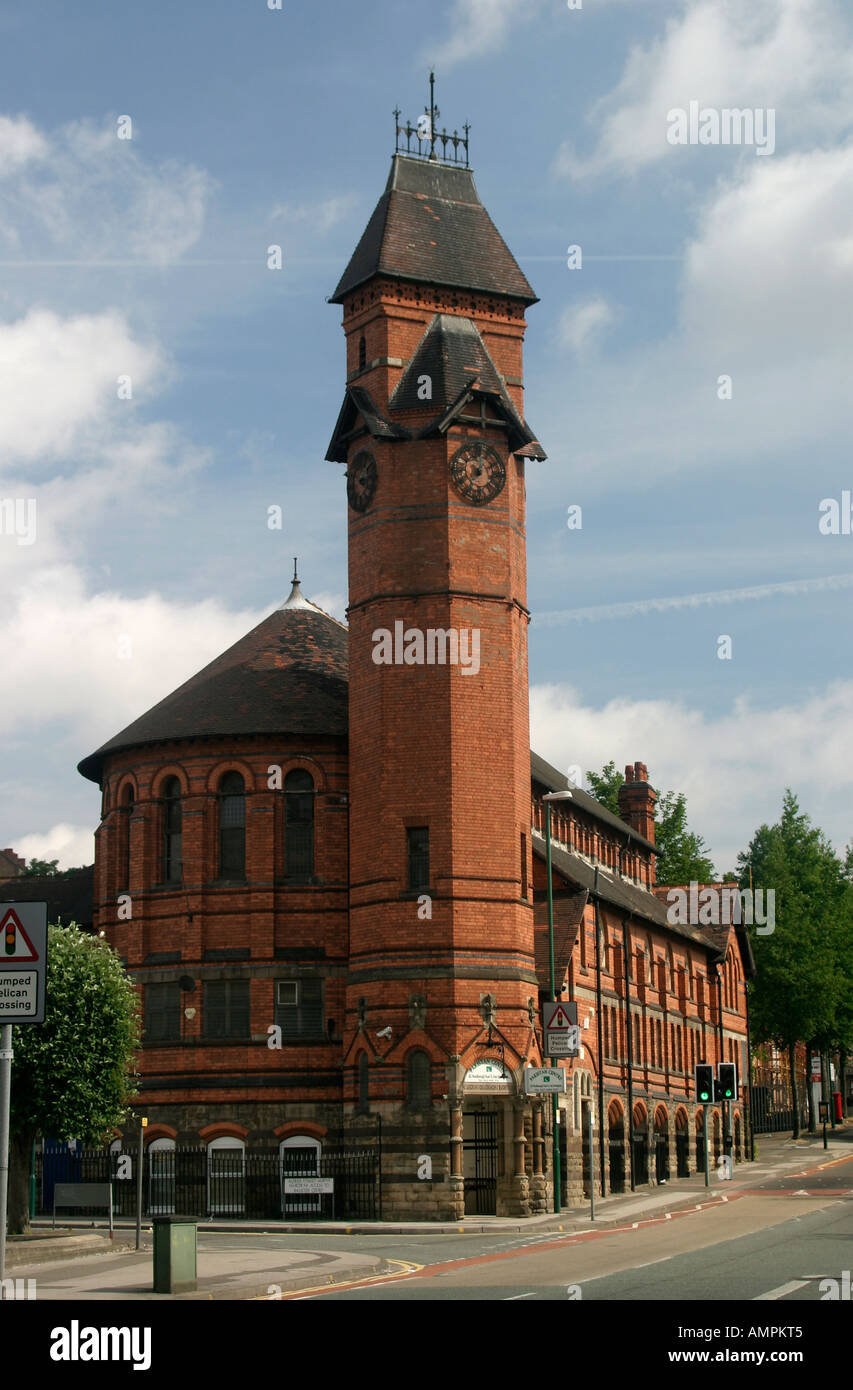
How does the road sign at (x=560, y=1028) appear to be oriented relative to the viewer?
toward the camera

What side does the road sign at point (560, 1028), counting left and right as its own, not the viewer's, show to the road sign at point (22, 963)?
front

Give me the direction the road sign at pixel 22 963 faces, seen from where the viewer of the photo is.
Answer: facing the viewer

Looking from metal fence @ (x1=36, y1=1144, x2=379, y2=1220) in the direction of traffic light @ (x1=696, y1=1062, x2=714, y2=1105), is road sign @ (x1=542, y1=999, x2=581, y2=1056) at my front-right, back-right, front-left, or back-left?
front-right

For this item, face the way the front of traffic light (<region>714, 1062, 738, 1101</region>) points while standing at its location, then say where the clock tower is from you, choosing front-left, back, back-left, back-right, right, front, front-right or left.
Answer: front-right

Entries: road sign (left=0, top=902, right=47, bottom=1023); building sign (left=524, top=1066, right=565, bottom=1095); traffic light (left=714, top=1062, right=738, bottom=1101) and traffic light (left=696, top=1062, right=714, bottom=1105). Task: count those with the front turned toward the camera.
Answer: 4

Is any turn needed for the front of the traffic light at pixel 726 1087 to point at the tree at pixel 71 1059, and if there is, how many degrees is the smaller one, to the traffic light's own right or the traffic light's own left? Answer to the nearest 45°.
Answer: approximately 45° to the traffic light's own right

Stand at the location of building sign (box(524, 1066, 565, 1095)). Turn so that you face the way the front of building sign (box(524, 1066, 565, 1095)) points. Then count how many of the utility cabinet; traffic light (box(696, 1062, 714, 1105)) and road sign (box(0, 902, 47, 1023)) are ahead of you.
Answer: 2
